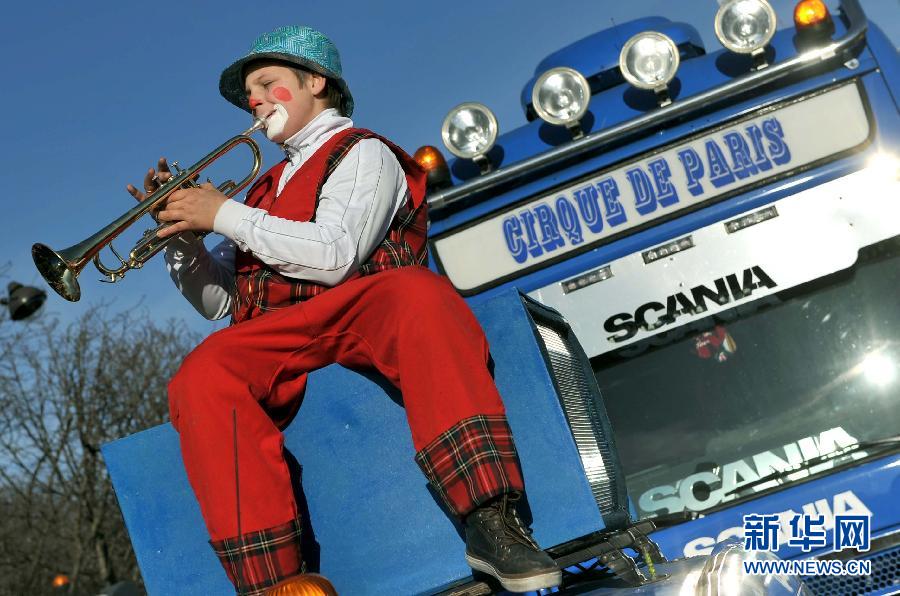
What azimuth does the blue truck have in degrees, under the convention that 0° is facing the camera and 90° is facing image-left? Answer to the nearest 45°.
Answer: approximately 0°
